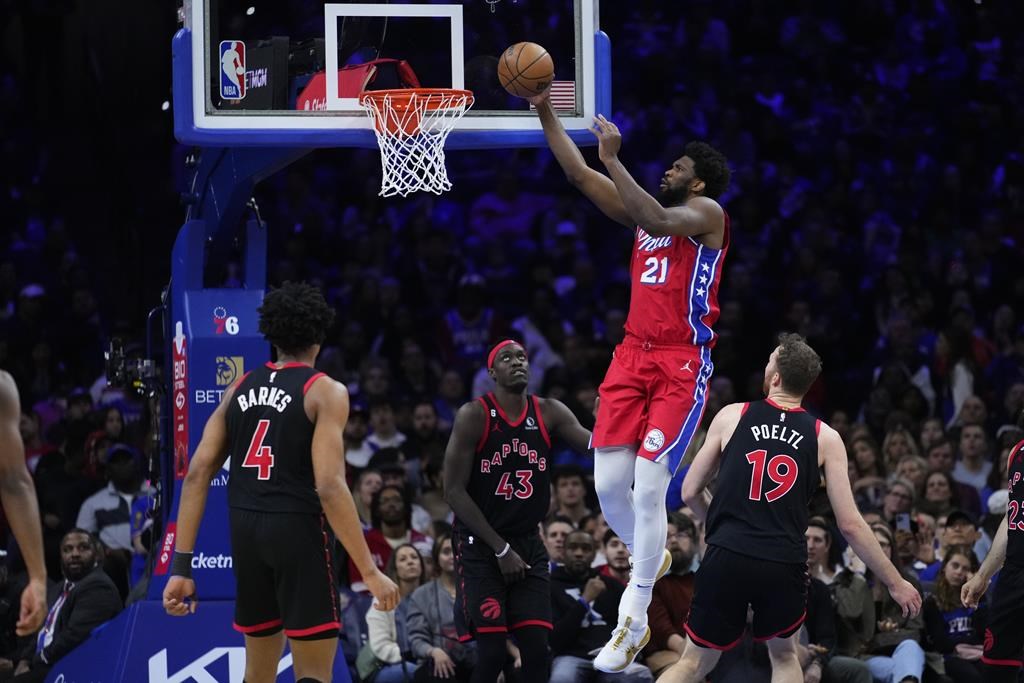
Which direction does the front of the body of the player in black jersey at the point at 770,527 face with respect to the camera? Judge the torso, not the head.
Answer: away from the camera

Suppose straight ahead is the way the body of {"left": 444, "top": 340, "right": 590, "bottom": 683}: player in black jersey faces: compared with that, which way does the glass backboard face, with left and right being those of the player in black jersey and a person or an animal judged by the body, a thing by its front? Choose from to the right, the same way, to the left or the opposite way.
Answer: the same way

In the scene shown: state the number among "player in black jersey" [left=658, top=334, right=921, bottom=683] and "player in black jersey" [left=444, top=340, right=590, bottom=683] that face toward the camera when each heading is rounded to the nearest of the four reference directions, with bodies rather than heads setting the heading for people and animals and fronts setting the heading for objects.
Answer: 1

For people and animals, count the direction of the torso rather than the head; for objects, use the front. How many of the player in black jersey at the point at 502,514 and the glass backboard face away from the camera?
0

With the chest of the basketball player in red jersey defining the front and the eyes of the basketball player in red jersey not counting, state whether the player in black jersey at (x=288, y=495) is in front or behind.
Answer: in front

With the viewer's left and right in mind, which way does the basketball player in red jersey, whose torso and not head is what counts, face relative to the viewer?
facing the viewer and to the left of the viewer

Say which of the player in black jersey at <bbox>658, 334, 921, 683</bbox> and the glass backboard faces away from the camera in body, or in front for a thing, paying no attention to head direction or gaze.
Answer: the player in black jersey

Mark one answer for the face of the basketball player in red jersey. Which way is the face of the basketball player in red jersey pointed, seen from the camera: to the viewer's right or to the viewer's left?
to the viewer's left

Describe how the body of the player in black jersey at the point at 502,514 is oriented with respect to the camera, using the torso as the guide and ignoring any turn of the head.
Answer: toward the camera

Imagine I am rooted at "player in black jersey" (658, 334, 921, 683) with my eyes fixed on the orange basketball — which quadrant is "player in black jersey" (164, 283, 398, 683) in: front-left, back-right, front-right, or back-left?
front-left

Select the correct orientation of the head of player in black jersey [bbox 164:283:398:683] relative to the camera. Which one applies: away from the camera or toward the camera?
away from the camera

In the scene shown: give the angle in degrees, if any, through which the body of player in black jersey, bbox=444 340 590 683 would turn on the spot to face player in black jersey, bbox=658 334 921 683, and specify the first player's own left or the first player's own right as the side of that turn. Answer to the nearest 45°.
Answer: approximately 45° to the first player's own left

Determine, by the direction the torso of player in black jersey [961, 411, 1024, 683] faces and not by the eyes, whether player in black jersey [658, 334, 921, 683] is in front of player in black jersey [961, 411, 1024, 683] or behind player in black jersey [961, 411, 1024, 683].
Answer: in front
